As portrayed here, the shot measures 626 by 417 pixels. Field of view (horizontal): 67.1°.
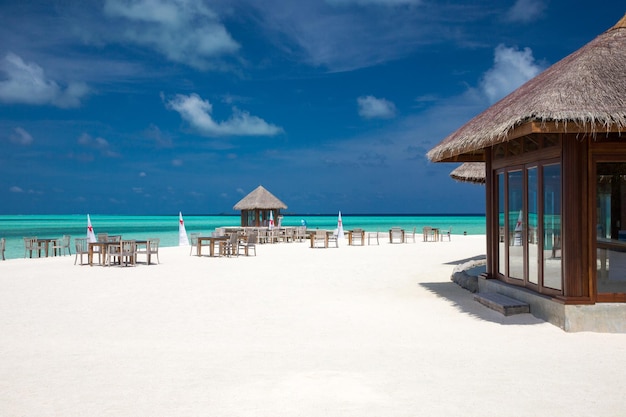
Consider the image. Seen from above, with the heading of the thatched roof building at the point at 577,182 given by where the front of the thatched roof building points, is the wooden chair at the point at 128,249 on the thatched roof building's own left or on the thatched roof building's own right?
on the thatched roof building's own right

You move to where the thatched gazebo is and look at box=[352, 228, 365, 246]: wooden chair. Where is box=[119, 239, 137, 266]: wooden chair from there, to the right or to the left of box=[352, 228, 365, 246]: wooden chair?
right

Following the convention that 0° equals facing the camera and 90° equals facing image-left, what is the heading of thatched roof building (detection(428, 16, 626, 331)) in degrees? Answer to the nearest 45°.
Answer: approximately 45°

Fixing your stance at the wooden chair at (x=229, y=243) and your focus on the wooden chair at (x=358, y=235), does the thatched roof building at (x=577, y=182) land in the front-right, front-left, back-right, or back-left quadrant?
back-right

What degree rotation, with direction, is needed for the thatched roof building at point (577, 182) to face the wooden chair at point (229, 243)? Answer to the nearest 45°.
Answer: approximately 90° to its right

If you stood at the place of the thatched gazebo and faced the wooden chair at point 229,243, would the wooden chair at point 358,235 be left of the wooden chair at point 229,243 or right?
left

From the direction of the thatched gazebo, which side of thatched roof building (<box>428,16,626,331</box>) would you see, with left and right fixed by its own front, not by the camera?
right
